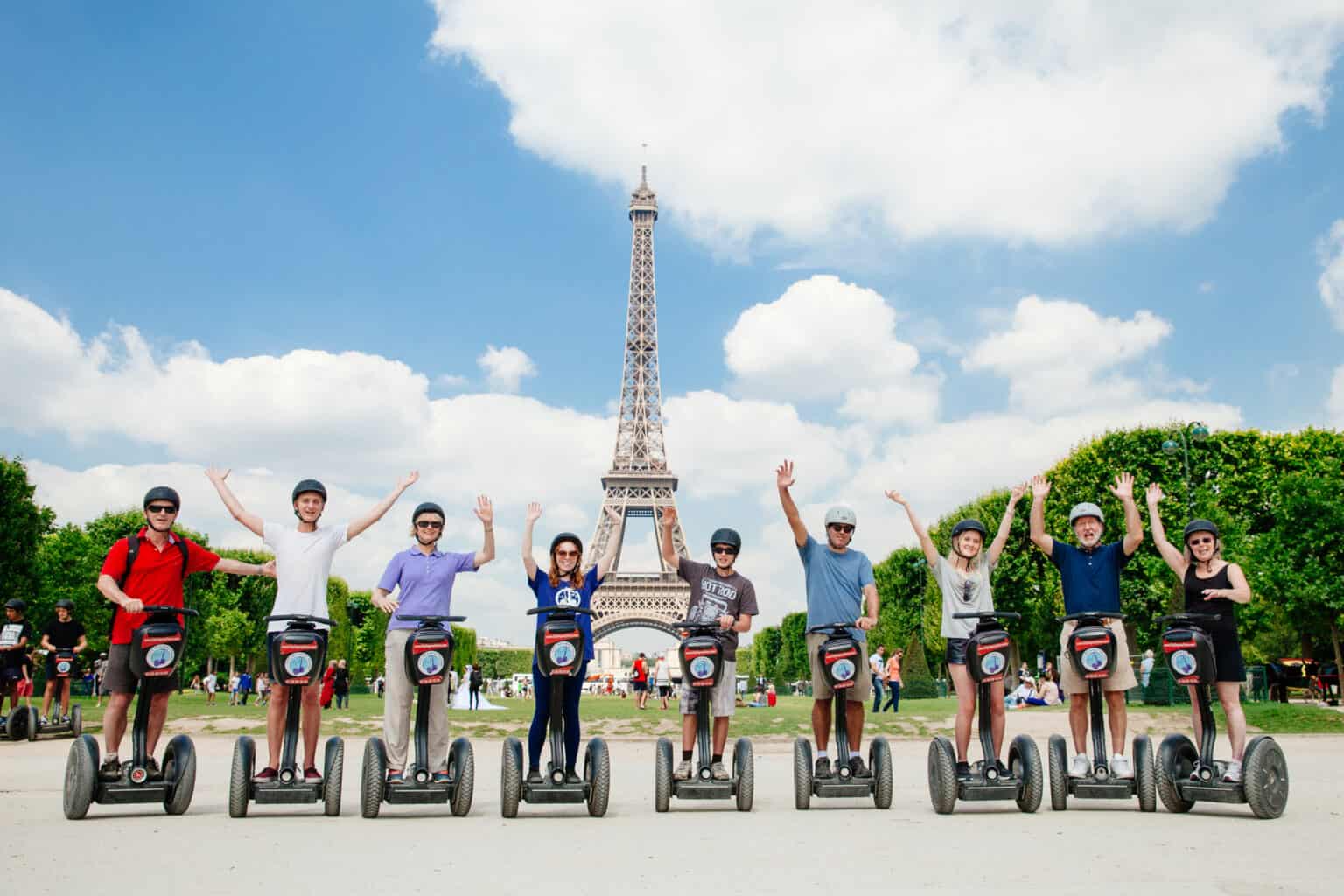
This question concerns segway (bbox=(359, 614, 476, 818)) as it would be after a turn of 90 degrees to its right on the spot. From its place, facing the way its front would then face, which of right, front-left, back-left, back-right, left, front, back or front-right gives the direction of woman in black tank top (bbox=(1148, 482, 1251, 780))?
back

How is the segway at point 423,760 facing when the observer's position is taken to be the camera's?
facing the viewer

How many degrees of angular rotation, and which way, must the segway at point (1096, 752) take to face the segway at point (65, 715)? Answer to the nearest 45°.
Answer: approximately 90° to its right

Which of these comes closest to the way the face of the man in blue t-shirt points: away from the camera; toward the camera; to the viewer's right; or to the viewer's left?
toward the camera

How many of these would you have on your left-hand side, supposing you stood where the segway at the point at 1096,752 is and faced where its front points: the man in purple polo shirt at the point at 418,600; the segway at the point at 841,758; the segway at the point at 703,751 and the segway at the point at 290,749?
0

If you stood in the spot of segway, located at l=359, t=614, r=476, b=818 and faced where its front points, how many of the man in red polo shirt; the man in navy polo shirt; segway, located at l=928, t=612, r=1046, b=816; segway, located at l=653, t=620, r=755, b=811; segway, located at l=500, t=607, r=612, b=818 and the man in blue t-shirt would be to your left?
5

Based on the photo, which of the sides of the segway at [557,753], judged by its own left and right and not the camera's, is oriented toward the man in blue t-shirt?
left

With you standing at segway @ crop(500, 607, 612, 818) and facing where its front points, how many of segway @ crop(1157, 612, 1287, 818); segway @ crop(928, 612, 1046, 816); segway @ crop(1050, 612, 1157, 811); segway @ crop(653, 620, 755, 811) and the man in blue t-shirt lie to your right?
0

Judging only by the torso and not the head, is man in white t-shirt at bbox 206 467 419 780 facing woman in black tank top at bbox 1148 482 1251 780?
no

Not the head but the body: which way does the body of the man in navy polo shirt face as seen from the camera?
toward the camera

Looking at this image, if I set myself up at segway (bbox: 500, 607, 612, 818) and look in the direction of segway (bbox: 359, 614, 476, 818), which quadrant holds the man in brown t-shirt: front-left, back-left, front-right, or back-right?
back-right

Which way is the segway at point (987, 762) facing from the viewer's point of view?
toward the camera

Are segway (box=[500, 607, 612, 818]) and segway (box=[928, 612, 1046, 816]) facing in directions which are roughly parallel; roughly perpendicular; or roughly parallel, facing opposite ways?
roughly parallel

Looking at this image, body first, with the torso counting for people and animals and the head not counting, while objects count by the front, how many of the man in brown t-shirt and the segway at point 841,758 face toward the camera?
2

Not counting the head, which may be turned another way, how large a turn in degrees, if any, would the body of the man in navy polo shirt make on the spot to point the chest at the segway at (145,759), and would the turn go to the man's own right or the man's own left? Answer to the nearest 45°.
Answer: approximately 45° to the man's own right

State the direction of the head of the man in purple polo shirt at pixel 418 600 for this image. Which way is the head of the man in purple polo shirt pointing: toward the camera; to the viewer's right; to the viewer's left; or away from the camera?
toward the camera

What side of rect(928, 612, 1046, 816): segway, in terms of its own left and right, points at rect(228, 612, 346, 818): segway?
right

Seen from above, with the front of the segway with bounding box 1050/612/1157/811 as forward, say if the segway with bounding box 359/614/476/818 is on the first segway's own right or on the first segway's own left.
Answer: on the first segway's own right

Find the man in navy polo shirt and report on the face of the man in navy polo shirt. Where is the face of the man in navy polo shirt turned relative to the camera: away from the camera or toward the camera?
toward the camera

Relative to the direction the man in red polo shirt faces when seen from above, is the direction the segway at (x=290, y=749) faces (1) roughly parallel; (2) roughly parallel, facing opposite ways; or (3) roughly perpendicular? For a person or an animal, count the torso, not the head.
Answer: roughly parallel

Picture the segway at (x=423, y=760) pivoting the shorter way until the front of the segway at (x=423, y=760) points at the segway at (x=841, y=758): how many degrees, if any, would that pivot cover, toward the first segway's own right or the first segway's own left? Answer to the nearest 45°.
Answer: approximately 90° to the first segway's own left
